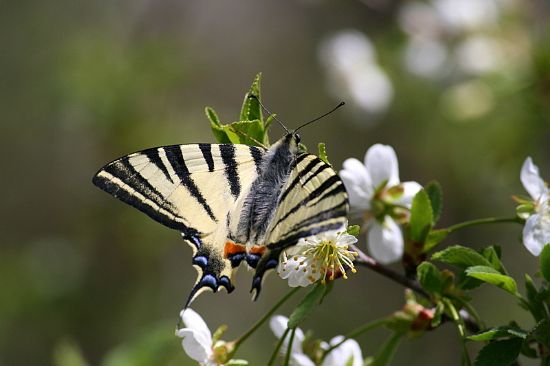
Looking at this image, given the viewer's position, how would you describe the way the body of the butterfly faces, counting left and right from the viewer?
facing away from the viewer and to the right of the viewer
